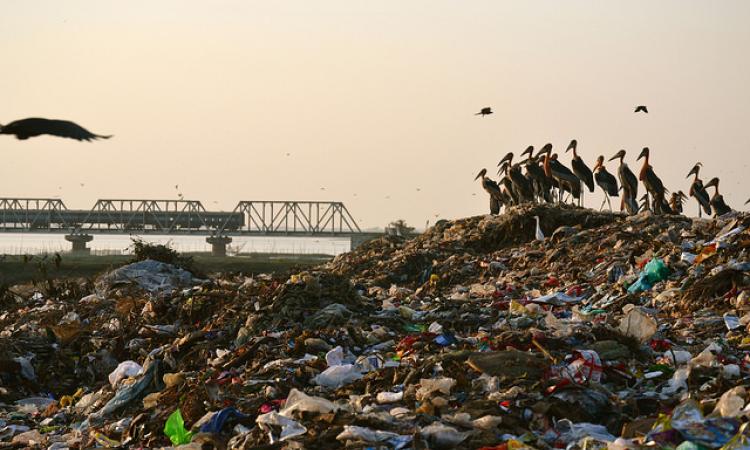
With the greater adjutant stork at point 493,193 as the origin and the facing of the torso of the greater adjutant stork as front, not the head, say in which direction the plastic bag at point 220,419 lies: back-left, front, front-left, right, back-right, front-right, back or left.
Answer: left

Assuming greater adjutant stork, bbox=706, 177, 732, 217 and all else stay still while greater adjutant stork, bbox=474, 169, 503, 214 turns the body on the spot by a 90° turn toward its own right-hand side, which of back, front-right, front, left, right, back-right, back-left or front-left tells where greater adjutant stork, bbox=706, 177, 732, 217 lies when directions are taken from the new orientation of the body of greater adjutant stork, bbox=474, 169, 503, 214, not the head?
right

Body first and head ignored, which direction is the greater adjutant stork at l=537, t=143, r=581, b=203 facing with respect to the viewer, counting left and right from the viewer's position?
facing to the left of the viewer

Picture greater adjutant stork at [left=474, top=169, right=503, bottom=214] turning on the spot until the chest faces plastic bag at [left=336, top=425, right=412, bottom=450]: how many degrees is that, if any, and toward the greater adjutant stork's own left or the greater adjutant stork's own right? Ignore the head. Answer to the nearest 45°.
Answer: approximately 90° to the greater adjutant stork's own left

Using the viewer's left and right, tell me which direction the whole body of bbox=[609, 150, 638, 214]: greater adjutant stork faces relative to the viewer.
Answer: facing to the left of the viewer

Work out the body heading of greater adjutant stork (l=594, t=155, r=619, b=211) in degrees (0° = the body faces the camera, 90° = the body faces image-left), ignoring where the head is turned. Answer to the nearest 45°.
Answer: approximately 90°

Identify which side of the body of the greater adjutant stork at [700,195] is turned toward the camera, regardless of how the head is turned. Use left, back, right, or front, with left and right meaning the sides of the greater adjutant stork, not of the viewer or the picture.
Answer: left

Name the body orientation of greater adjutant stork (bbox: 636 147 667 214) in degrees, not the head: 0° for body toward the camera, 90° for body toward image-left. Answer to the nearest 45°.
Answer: approximately 90°

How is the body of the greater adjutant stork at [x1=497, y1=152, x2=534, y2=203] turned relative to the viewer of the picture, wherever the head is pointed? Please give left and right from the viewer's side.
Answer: facing to the left of the viewer

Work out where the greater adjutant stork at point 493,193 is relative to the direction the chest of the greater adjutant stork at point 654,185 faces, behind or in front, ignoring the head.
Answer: in front
